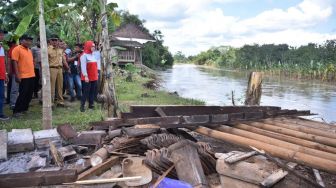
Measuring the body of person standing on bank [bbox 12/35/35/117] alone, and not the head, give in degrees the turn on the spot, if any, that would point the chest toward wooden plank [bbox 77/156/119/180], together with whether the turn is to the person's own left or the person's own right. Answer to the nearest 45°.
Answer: approximately 45° to the person's own right

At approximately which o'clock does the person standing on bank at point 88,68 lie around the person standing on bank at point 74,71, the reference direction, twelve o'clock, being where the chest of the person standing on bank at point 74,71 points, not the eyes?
the person standing on bank at point 88,68 is roughly at 1 o'clock from the person standing on bank at point 74,71.

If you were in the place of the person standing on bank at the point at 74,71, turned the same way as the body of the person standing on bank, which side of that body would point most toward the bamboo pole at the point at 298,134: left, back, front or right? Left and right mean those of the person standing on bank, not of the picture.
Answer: front

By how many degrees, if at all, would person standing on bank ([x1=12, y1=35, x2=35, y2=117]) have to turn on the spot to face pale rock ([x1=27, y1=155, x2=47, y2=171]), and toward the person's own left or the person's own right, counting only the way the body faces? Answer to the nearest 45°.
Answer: approximately 45° to the person's own right

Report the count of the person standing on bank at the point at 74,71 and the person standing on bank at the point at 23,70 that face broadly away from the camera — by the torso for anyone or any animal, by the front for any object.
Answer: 0

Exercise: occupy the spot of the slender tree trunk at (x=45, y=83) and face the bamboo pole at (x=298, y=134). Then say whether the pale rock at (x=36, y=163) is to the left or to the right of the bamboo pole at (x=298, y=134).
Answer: right

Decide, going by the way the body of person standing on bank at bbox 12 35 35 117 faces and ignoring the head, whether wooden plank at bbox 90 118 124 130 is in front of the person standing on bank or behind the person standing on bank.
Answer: in front

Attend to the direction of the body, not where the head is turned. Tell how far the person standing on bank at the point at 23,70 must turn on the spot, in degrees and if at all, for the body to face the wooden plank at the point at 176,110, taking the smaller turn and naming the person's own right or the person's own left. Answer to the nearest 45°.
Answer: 0° — they already face it

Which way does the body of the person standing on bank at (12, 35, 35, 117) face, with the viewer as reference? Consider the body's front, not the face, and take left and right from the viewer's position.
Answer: facing the viewer and to the right of the viewer

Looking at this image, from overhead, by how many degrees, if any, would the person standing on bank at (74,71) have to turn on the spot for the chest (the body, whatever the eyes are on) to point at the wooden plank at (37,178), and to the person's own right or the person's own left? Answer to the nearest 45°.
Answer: approximately 45° to the person's own right

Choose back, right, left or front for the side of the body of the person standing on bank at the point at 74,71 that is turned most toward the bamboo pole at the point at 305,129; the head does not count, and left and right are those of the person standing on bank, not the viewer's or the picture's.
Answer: front

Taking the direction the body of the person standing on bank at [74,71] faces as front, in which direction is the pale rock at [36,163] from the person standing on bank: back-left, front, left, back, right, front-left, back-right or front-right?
front-right
